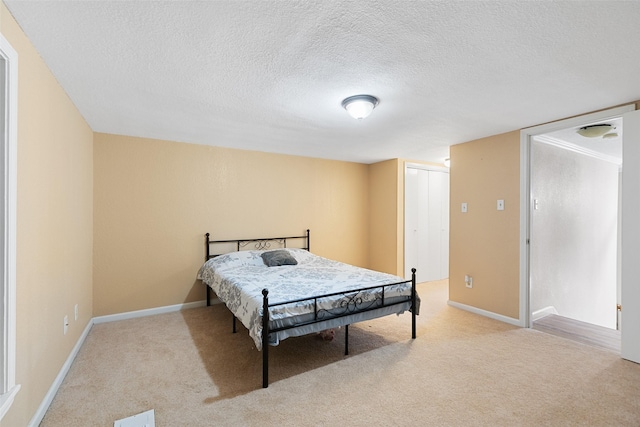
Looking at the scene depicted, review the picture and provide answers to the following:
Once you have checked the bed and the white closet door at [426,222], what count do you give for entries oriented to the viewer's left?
0

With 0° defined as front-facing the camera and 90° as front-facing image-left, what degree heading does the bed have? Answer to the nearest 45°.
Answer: approximately 315°

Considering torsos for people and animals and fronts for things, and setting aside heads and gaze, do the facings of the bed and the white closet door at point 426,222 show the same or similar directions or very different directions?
same or similar directions

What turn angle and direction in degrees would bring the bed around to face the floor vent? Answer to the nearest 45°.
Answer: approximately 90° to its right

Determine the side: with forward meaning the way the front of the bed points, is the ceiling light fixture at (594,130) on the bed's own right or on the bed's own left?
on the bed's own left

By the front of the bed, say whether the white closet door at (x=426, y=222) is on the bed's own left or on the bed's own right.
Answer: on the bed's own left

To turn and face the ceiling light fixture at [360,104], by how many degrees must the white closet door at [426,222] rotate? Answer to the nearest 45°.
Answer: approximately 45° to its right

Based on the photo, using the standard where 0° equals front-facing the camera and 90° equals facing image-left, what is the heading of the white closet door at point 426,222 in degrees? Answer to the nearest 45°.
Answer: approximately 315°

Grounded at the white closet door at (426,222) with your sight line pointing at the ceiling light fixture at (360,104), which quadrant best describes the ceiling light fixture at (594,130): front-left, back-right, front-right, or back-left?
front-left

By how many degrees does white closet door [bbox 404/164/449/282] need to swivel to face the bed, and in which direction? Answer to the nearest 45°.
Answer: approximately 45° to its right
